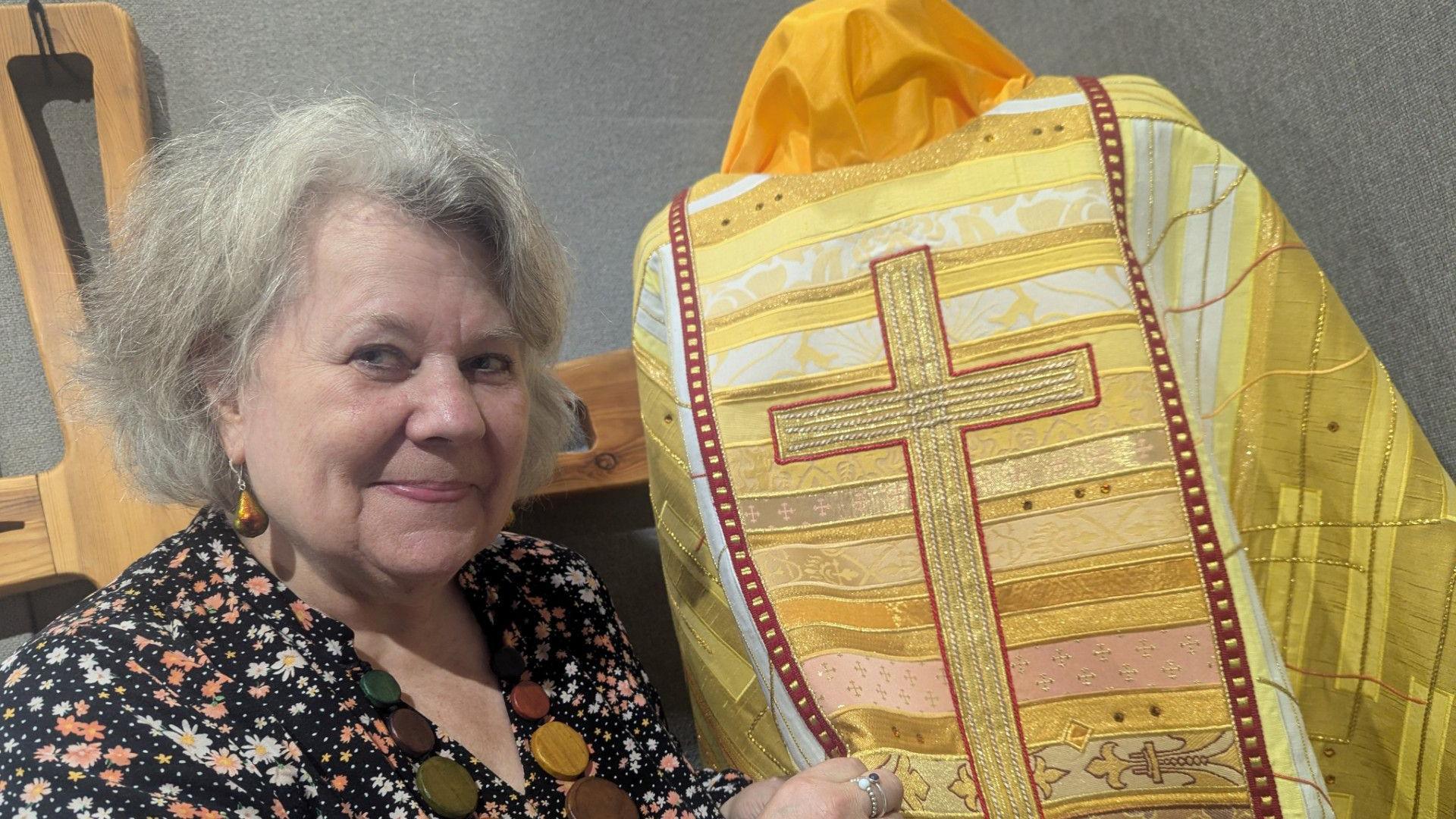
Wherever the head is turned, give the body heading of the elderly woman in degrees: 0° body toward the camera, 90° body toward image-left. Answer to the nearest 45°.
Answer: approximately 315°
